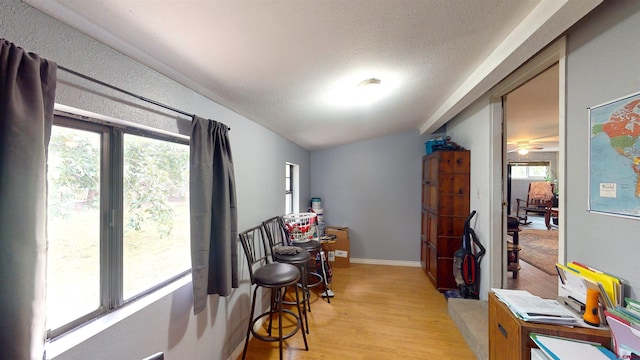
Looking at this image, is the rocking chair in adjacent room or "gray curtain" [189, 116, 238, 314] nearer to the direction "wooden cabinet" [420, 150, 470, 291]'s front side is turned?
the gray curtain

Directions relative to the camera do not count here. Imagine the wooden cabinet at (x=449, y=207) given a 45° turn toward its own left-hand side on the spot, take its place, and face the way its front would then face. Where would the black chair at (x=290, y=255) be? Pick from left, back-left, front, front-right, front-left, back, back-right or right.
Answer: front

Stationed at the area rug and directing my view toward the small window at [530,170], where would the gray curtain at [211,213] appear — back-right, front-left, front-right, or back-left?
back-left

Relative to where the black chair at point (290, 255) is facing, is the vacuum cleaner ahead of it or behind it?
ahead

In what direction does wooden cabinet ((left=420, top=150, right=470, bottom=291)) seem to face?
to the viewer's left

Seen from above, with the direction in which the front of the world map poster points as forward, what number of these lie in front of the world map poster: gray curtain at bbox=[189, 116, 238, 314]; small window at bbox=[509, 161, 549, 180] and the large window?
2

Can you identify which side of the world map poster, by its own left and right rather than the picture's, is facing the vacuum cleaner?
right

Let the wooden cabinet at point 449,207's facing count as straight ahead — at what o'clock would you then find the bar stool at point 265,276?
The bar stool is roughly at 10 o'clock from the wooden cabinet.

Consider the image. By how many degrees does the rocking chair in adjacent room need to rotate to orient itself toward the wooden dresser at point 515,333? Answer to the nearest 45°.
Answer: approximately 45° to its left

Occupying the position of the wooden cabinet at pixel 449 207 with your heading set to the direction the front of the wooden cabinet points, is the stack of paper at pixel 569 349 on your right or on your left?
on your left

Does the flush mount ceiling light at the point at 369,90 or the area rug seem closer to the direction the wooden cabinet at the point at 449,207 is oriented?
the flush mount ceiling light

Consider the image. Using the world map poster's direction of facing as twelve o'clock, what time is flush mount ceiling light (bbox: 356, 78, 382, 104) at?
The flush mount ceiling light is roughly at 1 o'clock from the world map poster.

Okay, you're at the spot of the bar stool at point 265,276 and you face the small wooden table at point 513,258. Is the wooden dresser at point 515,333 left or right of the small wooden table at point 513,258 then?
right

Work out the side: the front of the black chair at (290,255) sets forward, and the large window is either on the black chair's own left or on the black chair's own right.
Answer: on the black chair's own right

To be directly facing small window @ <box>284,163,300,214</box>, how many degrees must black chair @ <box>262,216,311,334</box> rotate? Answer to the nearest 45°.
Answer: approximately 135° to its left

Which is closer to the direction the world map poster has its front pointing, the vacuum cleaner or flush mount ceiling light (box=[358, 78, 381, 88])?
the flush mount ceiling light

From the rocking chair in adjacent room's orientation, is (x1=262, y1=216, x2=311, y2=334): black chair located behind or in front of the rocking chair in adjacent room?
in front

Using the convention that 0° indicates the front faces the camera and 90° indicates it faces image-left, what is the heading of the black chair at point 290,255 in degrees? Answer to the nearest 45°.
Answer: approximately 315°

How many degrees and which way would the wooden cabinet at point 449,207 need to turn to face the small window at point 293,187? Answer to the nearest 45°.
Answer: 0° — it already faces it
